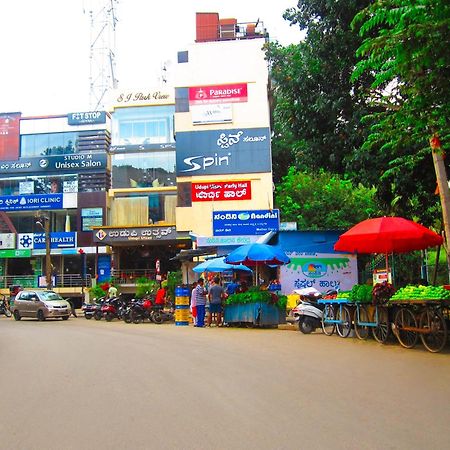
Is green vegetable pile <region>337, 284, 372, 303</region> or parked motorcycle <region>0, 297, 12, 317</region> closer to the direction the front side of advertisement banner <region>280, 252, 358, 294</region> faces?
the green vegetable pile

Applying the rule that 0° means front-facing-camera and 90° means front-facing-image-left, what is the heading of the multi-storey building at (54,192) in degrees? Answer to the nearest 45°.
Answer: approximately 0°

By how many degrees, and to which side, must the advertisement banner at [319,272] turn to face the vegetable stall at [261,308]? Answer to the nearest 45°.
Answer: approximately 45° to its right

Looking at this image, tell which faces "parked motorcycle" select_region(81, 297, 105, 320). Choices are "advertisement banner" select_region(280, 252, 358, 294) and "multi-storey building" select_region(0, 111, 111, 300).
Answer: the multi-storey building

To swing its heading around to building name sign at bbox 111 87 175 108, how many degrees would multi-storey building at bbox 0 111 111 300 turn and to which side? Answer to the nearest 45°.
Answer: approximately 45° to its left

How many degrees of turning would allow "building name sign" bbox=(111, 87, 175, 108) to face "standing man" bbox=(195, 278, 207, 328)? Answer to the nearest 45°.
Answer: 0° — it already faces them

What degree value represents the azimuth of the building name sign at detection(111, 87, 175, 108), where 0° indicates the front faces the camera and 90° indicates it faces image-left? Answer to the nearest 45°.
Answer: approximately 0°
